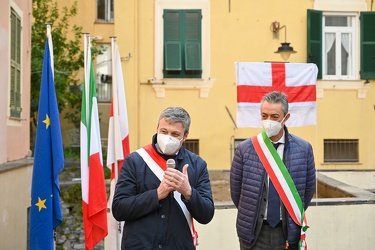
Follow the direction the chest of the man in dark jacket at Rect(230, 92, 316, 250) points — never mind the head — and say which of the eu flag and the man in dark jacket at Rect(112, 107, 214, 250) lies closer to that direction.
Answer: the man in dark jacket

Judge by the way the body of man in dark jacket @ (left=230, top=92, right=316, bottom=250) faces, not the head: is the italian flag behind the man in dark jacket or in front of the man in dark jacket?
behind

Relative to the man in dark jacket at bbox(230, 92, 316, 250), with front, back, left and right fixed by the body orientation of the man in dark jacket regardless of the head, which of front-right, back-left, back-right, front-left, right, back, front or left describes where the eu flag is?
back-right

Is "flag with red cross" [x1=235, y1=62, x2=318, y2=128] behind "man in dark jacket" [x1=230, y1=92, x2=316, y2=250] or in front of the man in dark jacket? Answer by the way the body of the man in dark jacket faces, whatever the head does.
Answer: behind

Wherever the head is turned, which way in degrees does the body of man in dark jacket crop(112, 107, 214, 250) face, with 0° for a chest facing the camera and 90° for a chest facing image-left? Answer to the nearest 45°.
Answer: approximately 0°

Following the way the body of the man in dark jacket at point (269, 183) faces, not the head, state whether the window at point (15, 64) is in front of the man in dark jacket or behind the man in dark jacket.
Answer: behind

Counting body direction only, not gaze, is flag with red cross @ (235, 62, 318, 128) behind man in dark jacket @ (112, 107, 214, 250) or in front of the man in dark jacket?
behind

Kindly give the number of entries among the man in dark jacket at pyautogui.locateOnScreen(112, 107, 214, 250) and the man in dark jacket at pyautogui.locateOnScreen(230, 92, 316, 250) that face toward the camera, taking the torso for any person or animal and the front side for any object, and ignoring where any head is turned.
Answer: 2
